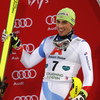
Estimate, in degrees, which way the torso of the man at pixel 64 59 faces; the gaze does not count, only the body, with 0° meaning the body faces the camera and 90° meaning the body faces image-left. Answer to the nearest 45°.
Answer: approximately 45°

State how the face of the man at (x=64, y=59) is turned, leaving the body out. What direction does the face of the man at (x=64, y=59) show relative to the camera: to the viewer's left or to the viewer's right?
to the viewer's left
